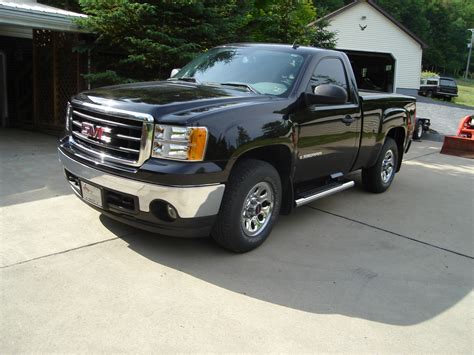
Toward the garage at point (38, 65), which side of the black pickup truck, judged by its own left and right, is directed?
right

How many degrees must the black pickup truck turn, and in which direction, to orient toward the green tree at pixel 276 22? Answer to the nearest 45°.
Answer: approximately 135° to its right

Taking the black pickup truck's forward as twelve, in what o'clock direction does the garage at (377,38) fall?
The garage is roughly at 5 o'clock from the black pickup truck.

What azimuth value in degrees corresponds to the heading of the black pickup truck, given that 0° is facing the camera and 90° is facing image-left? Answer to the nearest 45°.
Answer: approximately 45°

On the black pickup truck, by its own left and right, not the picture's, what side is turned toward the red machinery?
back
